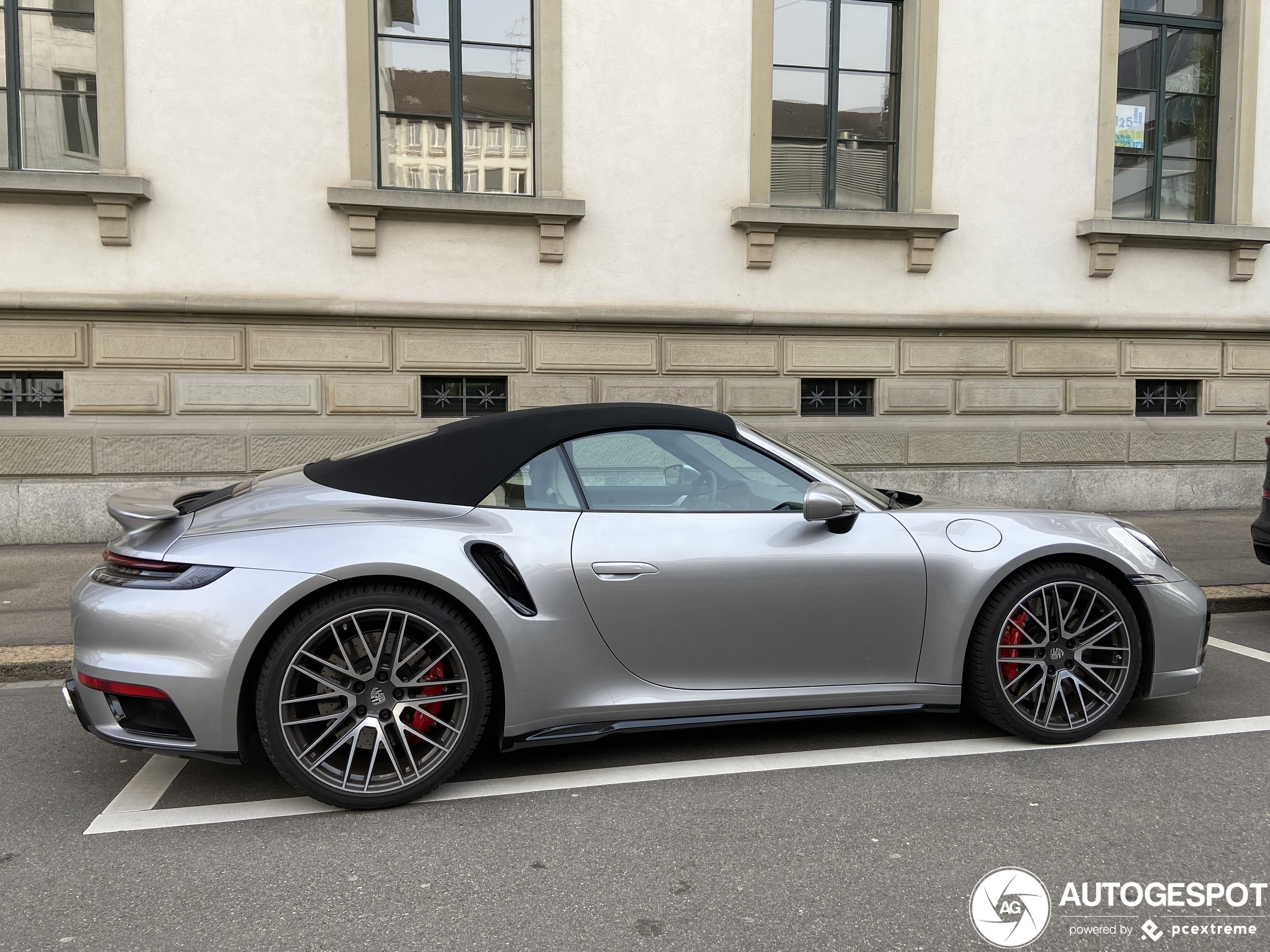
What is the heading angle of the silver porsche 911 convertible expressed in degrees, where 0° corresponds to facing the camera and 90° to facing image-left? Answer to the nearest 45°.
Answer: approximately 270°
